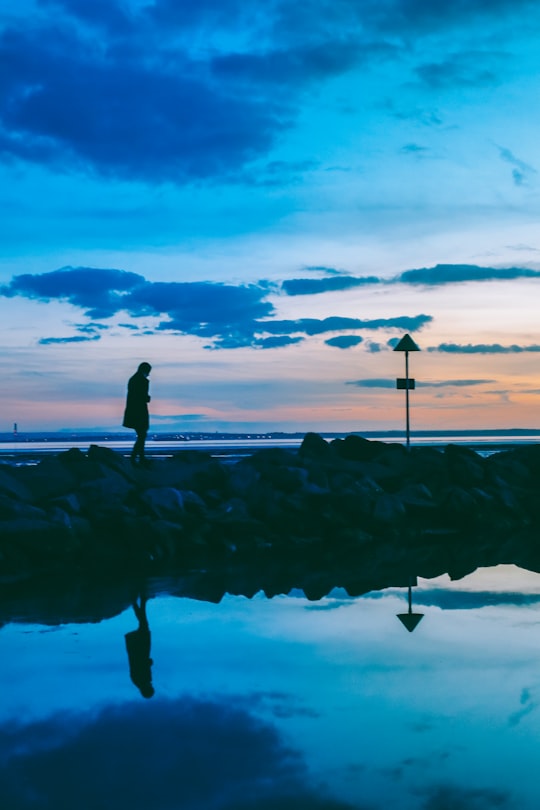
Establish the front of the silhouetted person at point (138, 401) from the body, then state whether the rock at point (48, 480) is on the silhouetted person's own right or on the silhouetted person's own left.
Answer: on the silhouetted person's own right

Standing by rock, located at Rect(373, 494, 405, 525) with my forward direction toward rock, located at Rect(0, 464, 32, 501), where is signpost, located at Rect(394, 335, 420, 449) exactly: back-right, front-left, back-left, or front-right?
back-right

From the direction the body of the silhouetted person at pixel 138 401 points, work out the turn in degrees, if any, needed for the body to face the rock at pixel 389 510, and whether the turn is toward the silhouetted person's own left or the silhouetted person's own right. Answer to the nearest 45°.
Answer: approximately 45° to the silhouetted person's own right

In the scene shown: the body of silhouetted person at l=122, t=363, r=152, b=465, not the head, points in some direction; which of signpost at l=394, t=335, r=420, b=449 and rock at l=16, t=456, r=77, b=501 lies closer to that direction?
the signpost

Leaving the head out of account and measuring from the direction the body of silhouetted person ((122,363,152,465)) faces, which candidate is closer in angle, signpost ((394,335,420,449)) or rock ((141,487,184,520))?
the signpost

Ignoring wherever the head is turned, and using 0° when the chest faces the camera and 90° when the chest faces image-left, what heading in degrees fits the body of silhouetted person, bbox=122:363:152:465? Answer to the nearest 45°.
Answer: approximately 270°

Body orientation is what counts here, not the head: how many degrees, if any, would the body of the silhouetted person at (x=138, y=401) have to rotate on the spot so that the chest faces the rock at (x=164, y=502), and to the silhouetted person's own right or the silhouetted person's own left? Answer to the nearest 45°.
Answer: approximately 90° to the silhouetted person's own right

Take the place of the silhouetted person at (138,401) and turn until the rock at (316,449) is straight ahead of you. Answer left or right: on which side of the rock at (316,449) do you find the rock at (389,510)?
right
